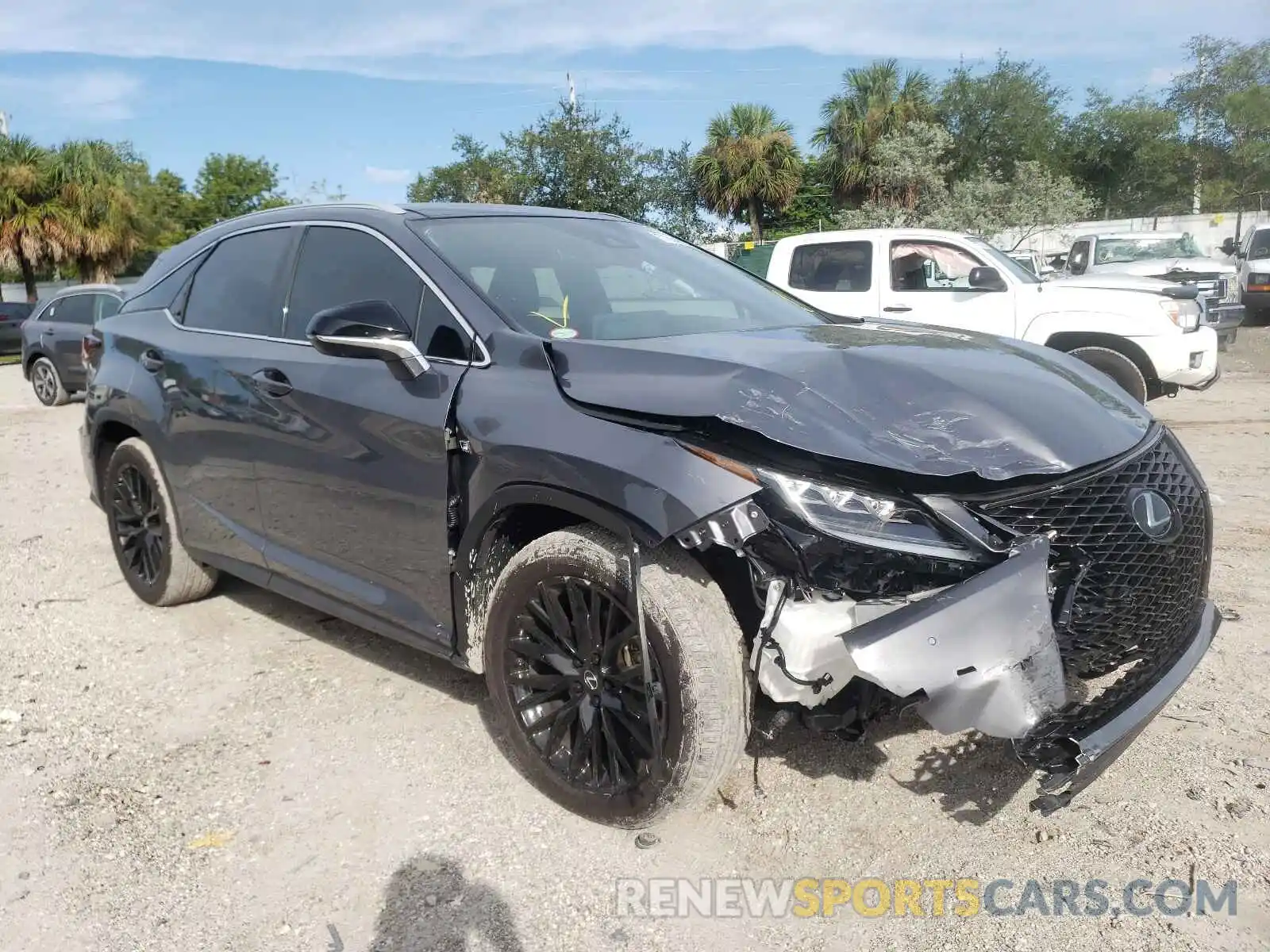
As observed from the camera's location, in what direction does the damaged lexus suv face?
facing the viewer and to the right of the viewer

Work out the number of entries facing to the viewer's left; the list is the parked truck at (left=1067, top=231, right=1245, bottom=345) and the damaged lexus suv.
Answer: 0

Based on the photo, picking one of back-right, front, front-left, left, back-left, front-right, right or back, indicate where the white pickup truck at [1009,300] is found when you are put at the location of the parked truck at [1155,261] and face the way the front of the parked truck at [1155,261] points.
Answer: front-right

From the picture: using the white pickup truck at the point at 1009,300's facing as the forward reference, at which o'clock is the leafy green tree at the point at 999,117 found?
The leafy green tree is roughly at 9 o'clock from the white pickup truck.

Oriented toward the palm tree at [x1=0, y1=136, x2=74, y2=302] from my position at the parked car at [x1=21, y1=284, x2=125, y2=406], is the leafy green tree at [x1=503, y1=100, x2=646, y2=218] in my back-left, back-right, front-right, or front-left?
front-right

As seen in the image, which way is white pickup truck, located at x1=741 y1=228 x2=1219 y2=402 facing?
to the viewer's right

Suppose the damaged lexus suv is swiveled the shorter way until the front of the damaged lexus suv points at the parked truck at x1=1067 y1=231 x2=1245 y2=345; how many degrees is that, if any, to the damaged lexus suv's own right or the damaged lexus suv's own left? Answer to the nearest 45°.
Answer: approximately 90° to the damaged lexus suv's own left

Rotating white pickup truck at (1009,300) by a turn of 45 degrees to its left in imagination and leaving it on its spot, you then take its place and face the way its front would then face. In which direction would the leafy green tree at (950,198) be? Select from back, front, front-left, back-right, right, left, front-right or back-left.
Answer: front-left

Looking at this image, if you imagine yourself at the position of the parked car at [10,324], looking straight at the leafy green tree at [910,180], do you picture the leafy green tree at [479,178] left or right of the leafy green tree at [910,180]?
left

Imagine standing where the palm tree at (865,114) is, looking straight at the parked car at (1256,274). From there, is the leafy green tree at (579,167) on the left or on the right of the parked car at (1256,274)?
right

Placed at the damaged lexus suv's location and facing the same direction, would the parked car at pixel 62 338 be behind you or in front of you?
behind

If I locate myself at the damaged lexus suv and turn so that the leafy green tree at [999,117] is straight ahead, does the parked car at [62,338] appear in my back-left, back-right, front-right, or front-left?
front-left

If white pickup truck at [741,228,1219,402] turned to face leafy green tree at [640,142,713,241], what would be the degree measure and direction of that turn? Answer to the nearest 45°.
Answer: approximately 90° to its left

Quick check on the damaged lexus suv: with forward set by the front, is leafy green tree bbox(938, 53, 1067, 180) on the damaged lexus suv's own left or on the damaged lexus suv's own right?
on the damaged lexus suv's own left

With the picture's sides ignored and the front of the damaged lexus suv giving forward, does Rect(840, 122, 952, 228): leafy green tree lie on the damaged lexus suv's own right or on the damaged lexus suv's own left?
on the damaged lexus suv's own left

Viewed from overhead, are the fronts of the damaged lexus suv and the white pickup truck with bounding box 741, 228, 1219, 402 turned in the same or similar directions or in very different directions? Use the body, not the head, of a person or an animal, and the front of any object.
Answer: same or similar directions

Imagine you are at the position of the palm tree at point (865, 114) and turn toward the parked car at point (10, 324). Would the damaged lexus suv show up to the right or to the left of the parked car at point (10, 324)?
left

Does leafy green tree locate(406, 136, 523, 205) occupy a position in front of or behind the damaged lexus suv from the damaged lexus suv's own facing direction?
behind
